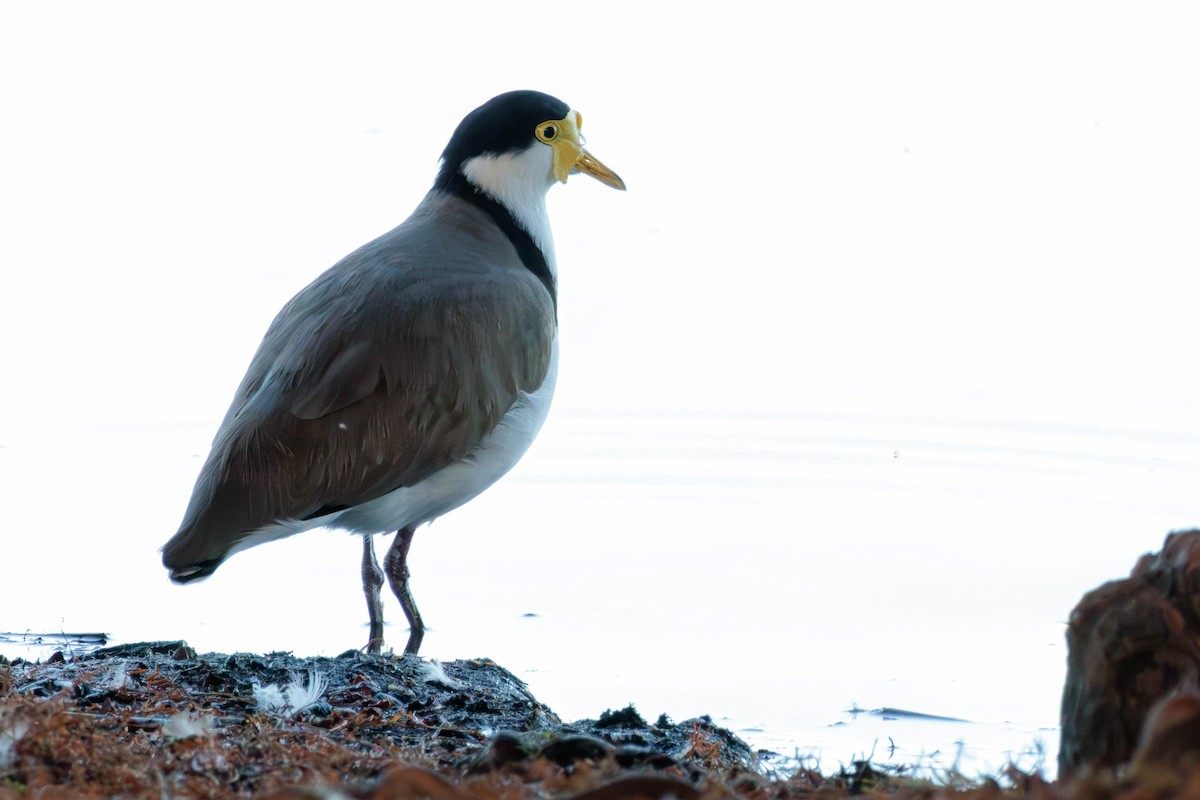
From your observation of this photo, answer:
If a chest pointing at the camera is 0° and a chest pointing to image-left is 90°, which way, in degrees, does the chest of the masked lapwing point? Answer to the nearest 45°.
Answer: approximately 270°
